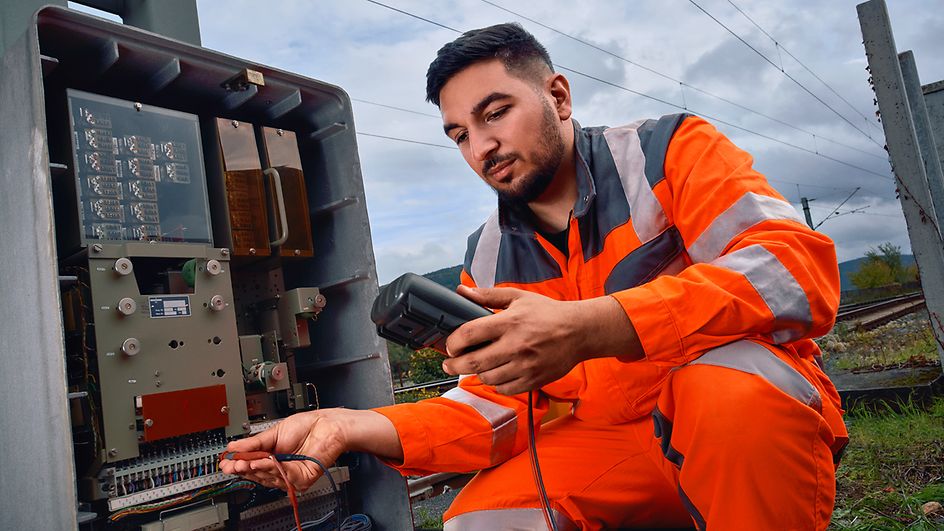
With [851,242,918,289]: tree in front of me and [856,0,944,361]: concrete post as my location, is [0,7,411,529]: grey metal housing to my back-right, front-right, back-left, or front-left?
back-left

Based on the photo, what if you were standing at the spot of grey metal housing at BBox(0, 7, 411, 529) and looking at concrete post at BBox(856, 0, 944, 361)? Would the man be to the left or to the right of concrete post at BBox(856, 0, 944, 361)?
right

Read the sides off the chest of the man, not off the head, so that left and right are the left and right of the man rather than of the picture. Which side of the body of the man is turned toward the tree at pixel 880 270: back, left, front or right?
back

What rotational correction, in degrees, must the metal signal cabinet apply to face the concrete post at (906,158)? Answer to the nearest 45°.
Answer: approximately 45° to its left

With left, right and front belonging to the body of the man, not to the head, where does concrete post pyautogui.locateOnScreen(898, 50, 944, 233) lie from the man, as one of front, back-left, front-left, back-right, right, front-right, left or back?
back

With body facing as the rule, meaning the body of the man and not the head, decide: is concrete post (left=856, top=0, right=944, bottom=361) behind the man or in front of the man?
behind

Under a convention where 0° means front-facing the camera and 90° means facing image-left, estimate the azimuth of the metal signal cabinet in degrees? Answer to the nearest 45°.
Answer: approximately 315°
